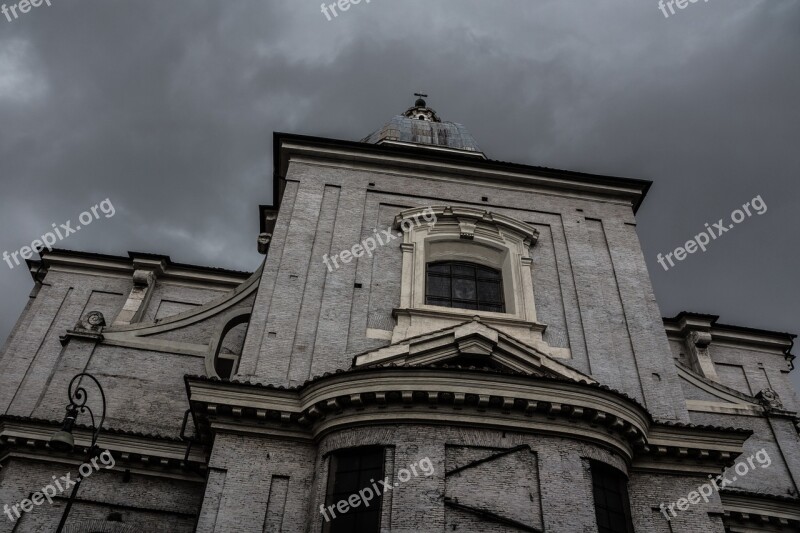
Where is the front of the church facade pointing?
toward the camera
